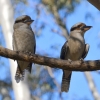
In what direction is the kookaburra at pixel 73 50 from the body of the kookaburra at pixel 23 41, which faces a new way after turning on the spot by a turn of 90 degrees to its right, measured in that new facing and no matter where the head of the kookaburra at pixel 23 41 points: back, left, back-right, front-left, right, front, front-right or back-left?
back-left

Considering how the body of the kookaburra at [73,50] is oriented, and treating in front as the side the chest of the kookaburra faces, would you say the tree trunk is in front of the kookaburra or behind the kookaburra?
behind

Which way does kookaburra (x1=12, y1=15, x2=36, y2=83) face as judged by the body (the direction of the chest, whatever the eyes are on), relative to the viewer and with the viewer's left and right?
facing the viewer and to the right of the viewer
